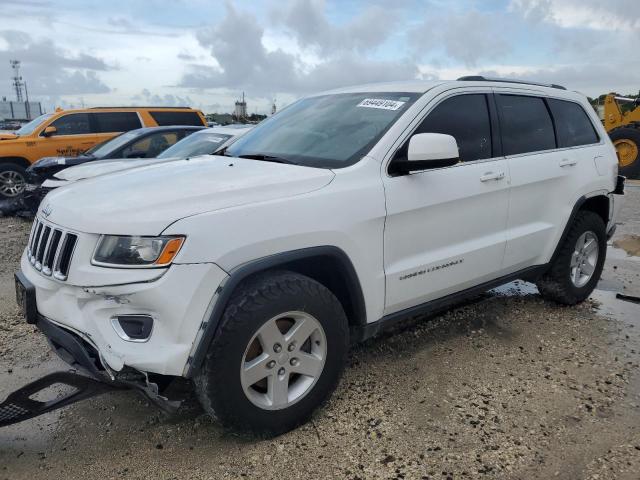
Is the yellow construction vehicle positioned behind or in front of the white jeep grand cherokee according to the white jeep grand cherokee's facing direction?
behind

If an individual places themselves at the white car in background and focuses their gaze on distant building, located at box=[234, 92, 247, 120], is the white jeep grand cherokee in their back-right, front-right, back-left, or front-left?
back-right

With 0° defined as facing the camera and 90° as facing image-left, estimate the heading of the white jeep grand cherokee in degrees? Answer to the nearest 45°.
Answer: approximately 45°

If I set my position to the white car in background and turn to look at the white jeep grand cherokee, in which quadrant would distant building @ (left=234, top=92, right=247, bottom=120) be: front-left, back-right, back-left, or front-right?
back-left

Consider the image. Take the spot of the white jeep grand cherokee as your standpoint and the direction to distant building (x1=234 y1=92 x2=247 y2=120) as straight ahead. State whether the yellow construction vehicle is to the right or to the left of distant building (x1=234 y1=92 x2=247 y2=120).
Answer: right

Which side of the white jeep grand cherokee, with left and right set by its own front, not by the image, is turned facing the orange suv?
right

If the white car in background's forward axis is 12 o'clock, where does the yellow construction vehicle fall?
The yellow construction vehicle is roughly at 7 o'clock from the white car in background.

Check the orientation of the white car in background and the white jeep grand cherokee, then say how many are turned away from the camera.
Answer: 0

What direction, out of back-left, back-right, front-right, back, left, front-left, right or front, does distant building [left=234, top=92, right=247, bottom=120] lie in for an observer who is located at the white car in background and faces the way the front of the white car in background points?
back-right

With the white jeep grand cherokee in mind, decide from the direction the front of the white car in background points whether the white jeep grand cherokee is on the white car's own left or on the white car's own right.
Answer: on the white car's own left

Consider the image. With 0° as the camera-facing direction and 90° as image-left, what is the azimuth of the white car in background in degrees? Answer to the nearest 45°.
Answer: approximately 45°

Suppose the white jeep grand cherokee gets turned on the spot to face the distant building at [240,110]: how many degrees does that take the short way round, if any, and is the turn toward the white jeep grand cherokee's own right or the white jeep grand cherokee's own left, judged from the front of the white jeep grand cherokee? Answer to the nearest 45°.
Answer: approximately 135° to the white jeep grand cherokee's own right
